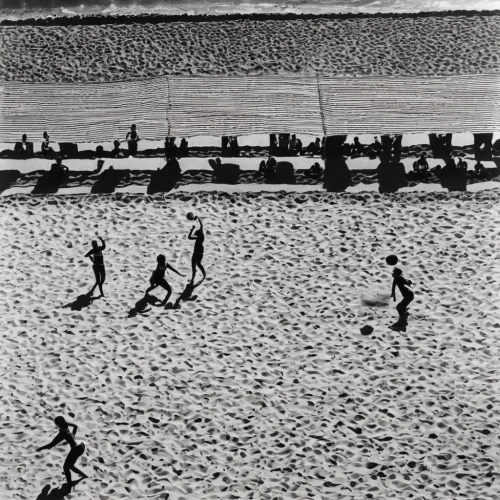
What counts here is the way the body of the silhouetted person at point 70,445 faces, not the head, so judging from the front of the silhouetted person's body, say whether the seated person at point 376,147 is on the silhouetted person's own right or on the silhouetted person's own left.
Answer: on the silhouetted person's own right

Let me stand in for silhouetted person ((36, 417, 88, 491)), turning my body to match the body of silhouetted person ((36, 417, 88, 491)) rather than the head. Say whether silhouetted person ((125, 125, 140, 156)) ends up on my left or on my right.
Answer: on my right

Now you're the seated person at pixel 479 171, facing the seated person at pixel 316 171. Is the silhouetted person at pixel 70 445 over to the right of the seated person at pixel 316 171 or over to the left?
left
